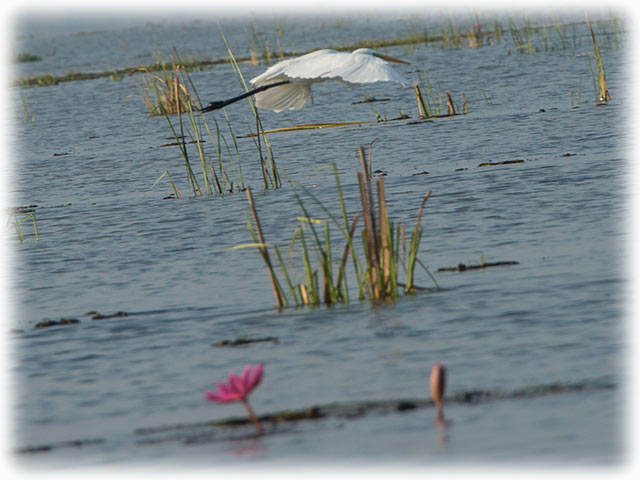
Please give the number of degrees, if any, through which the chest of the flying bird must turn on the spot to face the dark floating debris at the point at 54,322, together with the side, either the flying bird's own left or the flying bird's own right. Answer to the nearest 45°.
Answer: approximately 135° to the flying bird's own right

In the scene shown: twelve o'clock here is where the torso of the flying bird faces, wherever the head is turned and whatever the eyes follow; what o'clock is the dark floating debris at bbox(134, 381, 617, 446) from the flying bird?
The dark floating debris is roughly at 3 o'clock from the flying bird.

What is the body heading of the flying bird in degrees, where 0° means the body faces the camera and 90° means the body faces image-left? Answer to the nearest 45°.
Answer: approximately 270°

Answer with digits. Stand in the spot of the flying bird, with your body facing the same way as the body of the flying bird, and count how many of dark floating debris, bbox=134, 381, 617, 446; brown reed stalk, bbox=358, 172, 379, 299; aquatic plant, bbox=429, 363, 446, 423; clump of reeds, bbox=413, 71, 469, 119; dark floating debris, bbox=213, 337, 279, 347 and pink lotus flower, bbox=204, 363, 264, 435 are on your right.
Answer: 5

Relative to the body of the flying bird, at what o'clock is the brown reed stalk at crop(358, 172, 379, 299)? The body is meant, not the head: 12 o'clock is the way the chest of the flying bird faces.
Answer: The brown reed stalk is roughly at 3 o'clock from the flying bird.

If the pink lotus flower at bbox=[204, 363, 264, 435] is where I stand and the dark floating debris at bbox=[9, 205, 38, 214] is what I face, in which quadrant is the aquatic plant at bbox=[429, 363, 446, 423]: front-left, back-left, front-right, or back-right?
back-right

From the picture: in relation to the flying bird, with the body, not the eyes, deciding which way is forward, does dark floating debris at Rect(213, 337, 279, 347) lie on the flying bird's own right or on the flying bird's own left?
on the flying bird's own right

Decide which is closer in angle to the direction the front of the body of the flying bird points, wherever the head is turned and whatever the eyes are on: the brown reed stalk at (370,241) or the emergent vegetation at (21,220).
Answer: the brown reed stalk

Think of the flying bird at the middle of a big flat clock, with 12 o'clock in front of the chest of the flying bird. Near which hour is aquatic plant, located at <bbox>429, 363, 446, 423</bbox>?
The aquatic plant is roughly at 3 o'clock from the flying bird.
